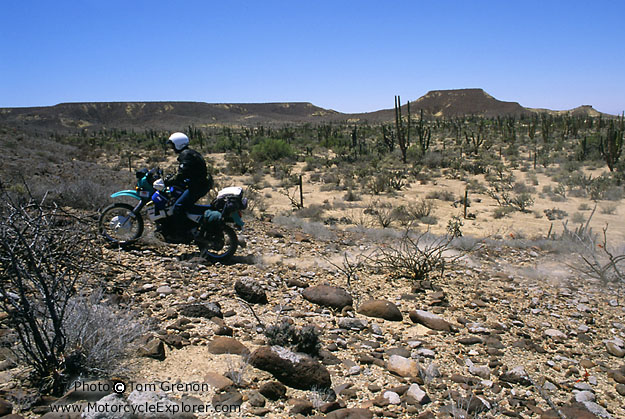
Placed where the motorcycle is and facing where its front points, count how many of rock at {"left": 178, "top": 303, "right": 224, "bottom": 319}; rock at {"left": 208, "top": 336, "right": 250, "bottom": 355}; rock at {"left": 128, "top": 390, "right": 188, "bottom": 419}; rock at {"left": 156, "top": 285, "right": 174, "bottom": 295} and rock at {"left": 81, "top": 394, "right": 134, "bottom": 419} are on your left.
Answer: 5

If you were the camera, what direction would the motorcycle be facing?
facing to the left of the viewer

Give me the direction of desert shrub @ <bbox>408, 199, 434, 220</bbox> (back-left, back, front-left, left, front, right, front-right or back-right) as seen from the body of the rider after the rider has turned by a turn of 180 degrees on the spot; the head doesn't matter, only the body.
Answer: front-left

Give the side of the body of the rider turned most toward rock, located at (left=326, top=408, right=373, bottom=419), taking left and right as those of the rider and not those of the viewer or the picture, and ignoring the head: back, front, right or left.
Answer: left

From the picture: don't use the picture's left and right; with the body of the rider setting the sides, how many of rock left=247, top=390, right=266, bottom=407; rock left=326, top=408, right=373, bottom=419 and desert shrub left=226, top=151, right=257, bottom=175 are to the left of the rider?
2

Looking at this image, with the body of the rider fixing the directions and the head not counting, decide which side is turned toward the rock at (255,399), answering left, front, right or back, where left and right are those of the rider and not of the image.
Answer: left

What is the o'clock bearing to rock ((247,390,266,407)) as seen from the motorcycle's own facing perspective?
The rock is roughly at 9 o'clock from the motorcycle.

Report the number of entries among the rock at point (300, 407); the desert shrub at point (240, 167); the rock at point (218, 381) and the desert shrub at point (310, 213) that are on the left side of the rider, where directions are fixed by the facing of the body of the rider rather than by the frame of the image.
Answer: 2

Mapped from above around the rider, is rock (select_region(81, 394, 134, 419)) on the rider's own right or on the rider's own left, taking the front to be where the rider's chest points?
on the rider's own left

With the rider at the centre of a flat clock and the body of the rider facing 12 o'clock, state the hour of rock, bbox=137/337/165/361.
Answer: The rock is roughly at 9 o'clock from the rider.

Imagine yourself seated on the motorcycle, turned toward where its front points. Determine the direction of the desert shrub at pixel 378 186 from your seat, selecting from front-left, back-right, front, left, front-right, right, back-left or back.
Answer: back-right

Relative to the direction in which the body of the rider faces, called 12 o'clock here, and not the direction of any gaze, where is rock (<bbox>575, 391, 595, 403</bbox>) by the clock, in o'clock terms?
The rock is roughly at 8 o'clock from the rider.

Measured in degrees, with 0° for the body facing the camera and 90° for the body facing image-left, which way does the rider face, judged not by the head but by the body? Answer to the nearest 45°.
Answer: approximately 90°

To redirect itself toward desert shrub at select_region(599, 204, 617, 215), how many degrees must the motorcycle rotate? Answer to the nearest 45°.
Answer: approximately 180°
